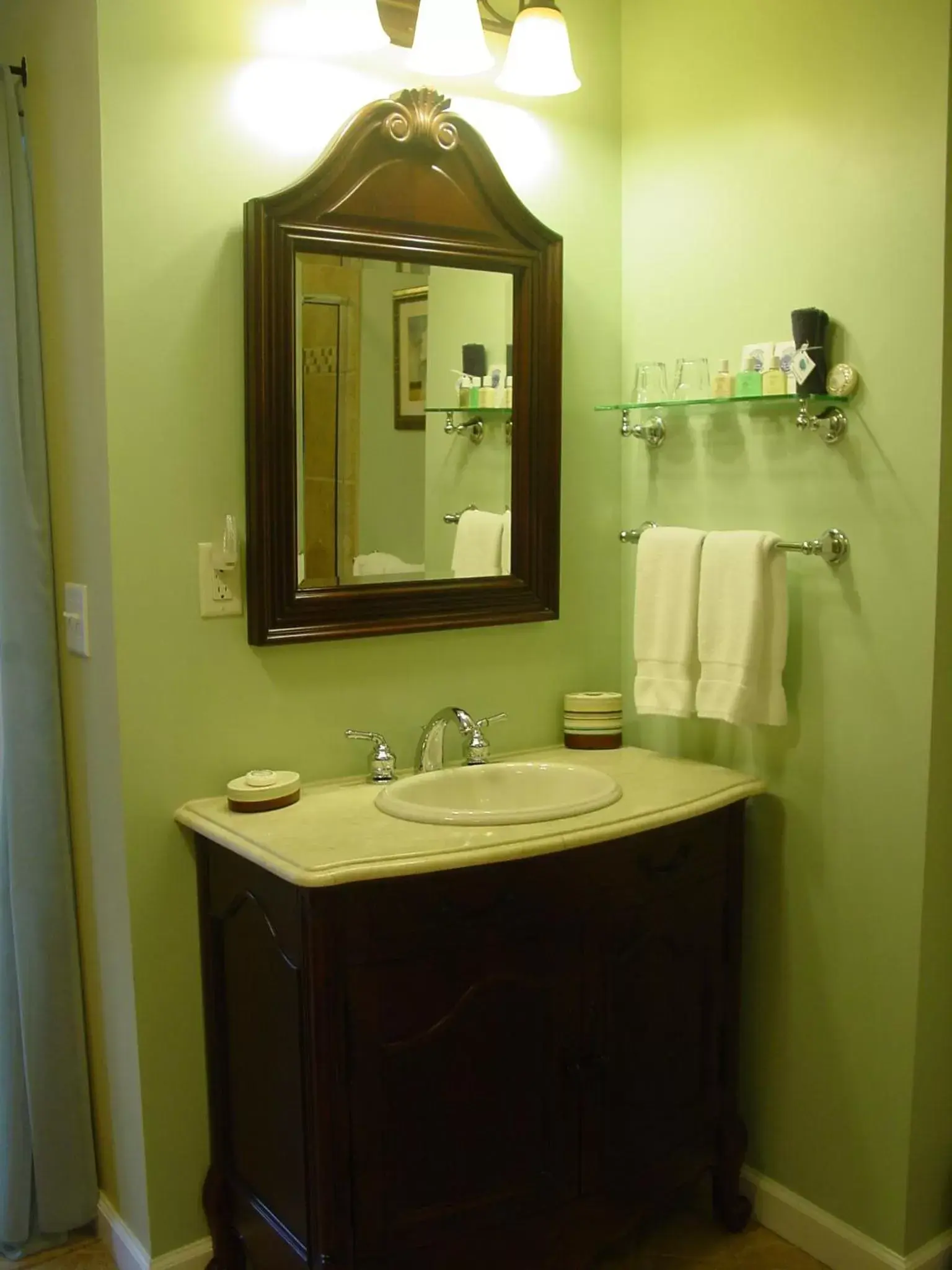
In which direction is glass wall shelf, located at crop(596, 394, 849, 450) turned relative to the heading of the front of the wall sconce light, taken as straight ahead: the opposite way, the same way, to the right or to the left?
to the right

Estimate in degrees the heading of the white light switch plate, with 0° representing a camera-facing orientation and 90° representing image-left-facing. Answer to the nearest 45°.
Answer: approximately 45°

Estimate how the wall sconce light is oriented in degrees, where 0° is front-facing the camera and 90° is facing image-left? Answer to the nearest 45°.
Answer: approximately 315°

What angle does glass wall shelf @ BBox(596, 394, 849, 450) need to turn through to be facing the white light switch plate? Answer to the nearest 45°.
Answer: approximately 45° to its right
